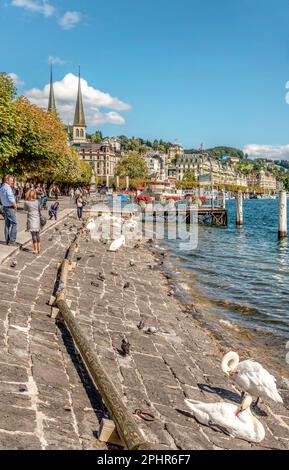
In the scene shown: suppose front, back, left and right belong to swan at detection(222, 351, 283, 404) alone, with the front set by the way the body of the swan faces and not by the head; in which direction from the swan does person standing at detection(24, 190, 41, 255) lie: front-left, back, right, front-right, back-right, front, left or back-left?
front-right

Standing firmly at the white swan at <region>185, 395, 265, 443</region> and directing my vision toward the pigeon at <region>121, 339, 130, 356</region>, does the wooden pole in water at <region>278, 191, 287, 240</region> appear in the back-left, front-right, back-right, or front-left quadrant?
front-right

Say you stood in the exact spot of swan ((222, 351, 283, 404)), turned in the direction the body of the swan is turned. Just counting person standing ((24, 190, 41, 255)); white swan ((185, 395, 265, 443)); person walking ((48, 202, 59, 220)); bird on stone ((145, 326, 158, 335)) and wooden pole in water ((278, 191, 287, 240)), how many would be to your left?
1

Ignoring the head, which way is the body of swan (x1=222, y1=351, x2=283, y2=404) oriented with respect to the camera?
to the viewer's left

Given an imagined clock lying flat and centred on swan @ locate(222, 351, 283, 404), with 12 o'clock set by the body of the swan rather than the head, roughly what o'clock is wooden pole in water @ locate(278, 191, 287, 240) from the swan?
The wooden pole in water is roughly at 3 o'clock from the swan.

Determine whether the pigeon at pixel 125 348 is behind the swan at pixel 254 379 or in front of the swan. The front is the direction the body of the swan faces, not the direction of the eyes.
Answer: in front

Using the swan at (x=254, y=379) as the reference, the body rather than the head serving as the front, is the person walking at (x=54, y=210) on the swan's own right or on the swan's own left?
on the swan's own right

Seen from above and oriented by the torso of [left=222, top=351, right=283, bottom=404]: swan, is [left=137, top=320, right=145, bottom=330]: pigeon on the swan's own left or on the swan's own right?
on the swan's own right
